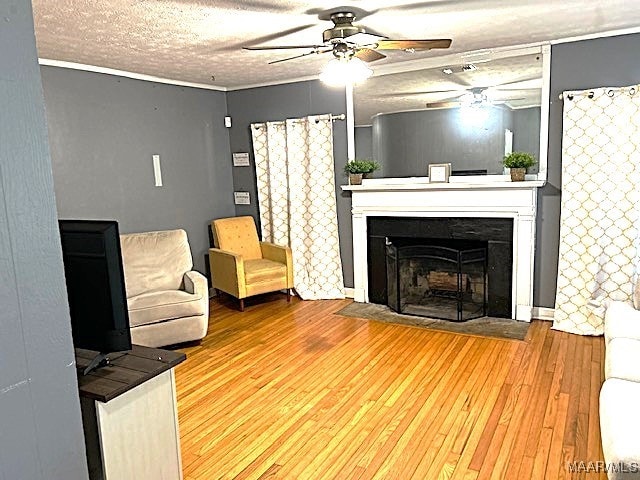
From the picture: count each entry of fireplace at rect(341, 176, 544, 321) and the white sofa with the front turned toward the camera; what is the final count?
1

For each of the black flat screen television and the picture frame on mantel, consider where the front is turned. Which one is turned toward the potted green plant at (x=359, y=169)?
the black flat screen television

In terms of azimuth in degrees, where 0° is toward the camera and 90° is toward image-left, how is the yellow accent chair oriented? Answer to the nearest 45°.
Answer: approximately 315°

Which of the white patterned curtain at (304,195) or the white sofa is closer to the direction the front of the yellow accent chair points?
the white sofa

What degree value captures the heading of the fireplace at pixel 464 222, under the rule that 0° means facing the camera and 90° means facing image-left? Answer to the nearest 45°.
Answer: approximately 0°

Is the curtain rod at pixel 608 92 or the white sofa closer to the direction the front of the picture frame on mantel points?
the white sofa

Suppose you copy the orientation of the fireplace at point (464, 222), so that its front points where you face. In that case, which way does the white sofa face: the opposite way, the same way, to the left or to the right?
to the right

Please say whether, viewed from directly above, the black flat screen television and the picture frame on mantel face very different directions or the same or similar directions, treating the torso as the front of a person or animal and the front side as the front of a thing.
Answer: very different directions

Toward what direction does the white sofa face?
to the viewer's left
